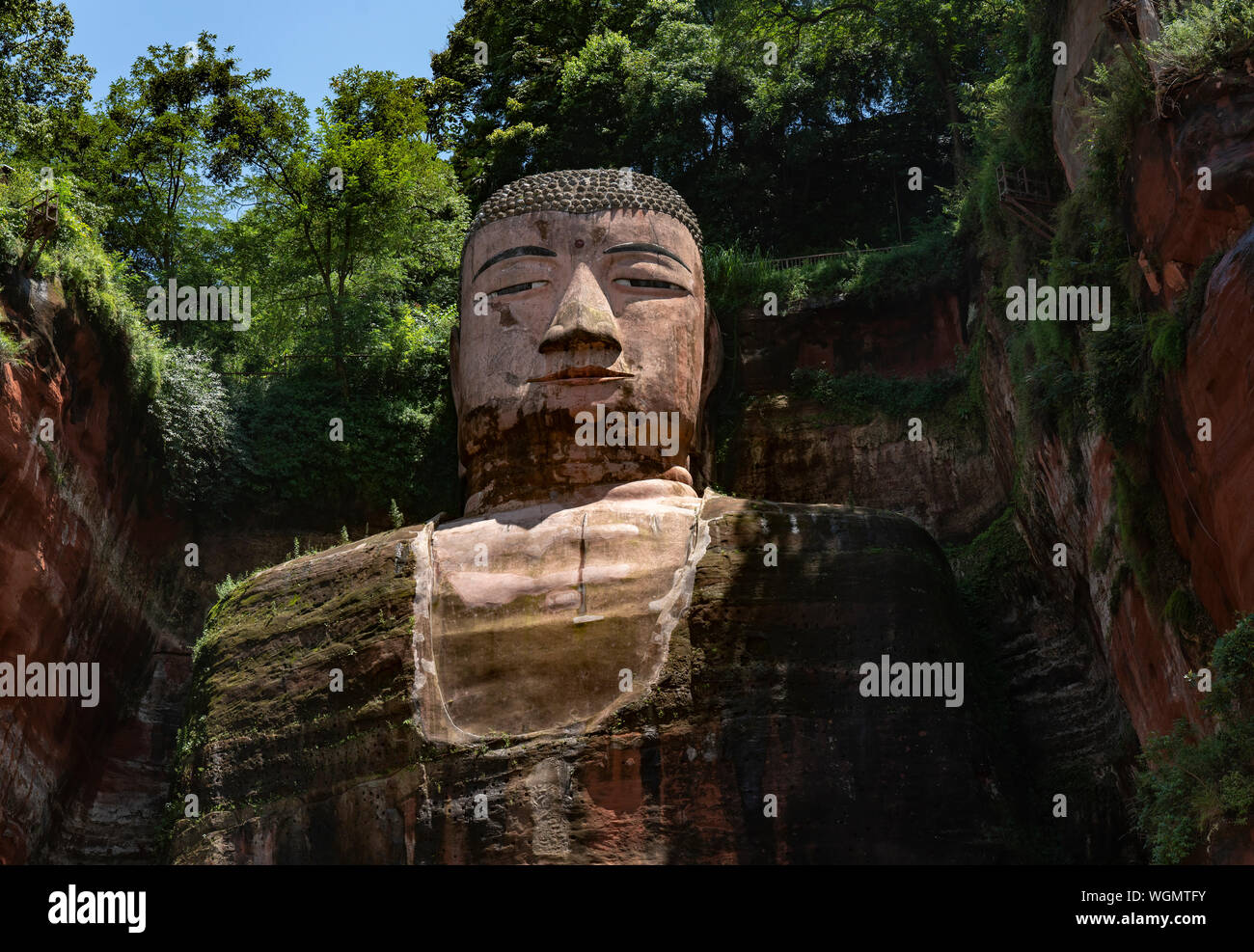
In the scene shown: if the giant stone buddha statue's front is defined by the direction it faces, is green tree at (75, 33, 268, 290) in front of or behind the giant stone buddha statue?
behind

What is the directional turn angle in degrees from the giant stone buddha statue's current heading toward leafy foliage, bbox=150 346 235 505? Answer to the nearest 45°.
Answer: approximately 135° to its right

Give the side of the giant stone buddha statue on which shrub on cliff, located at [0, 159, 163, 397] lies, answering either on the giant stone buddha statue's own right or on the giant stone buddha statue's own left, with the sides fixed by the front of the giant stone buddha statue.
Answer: on the giant stone buddha statue's own right

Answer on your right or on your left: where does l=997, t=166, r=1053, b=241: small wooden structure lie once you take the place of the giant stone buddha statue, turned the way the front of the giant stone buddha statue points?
on your left

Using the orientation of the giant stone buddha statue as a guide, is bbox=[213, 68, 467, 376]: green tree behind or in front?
behind

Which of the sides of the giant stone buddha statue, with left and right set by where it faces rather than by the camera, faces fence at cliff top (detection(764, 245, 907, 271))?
back

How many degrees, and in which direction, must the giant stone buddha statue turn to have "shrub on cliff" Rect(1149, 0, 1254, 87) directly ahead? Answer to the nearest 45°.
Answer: approximately 45° to its left

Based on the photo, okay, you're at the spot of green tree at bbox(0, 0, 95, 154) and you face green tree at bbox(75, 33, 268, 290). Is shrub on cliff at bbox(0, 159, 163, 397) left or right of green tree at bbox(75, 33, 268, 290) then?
right

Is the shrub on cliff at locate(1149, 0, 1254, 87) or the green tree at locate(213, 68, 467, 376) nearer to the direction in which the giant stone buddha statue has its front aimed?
the shrub on cliff

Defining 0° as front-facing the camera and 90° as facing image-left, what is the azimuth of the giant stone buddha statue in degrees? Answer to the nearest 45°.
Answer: approximately 0°
